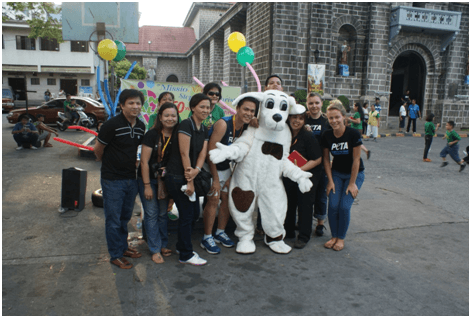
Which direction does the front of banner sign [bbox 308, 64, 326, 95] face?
toward the camera

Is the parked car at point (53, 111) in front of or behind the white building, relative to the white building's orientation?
in front

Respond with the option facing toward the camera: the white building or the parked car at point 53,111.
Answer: the white building

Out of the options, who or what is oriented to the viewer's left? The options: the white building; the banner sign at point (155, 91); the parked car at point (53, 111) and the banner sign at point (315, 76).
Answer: the parked car

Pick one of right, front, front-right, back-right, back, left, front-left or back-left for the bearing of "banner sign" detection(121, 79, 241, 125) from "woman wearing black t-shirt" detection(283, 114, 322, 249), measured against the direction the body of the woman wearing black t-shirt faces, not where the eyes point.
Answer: right

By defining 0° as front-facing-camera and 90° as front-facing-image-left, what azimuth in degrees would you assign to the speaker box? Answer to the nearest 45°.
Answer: approximately 45°

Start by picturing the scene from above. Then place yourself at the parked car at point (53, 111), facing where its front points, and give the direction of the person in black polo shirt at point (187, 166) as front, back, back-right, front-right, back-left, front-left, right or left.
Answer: left

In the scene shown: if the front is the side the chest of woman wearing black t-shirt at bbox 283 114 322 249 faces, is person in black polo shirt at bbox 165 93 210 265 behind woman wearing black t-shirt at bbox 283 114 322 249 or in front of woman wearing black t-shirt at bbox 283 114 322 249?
in front

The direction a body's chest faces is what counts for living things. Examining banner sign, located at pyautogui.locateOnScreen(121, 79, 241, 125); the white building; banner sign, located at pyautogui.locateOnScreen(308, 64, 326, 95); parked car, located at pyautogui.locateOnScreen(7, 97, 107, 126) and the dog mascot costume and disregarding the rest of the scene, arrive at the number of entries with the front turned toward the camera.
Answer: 4

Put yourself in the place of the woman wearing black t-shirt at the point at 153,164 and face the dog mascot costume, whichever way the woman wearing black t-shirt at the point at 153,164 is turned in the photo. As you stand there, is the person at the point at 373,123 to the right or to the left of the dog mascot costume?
left

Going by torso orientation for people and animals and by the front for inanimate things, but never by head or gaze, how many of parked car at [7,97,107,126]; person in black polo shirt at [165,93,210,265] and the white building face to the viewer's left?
1

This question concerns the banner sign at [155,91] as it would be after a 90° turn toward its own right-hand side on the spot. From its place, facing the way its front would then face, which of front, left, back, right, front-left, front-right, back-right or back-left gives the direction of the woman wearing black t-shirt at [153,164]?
left

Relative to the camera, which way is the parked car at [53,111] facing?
to the viewer's left

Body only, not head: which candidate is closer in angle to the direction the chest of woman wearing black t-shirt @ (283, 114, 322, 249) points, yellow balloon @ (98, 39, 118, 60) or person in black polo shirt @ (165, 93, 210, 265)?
the person in black polo shirt

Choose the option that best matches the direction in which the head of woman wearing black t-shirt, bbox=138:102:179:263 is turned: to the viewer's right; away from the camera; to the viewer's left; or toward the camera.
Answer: toward the camera

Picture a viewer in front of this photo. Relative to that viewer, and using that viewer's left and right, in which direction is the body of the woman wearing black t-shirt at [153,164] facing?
facing the viewer and to the right of the viewer

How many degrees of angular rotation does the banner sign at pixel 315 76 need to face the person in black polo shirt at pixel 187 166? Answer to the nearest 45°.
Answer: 0° — it already faces them

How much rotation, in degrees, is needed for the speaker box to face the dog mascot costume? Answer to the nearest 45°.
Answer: approximately 90° to its left

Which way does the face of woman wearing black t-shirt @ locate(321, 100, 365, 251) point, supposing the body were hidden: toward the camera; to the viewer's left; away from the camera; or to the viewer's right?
toward the camera
